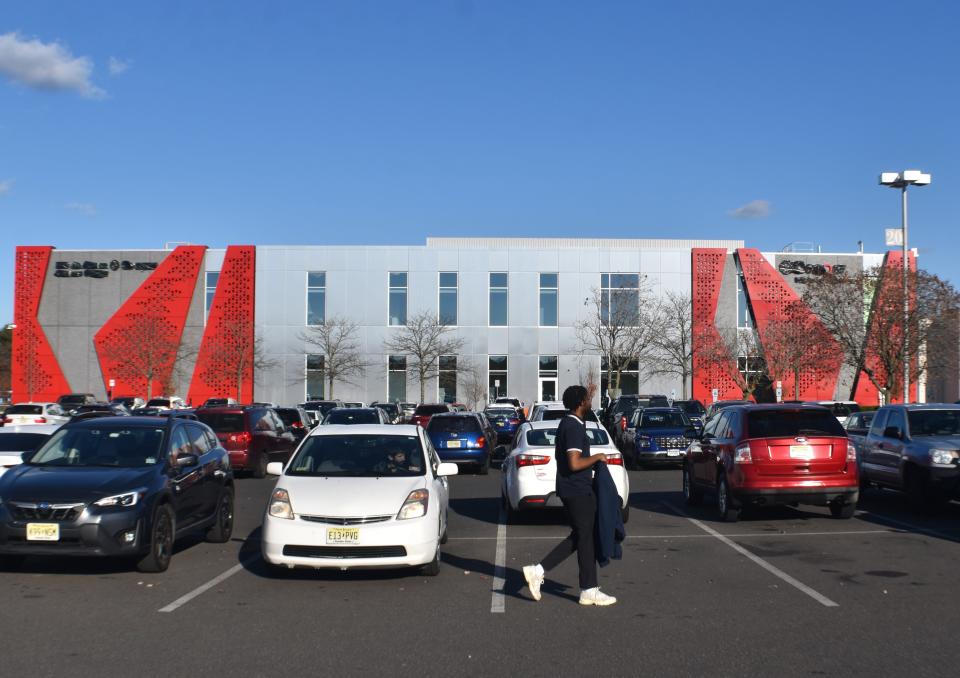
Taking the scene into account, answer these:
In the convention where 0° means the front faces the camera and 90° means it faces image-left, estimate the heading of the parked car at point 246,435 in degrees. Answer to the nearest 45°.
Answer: approximately 225°

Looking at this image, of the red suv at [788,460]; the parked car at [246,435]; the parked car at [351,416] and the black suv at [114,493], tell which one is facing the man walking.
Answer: the parked car at [351,416]

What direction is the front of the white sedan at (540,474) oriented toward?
away from the camera

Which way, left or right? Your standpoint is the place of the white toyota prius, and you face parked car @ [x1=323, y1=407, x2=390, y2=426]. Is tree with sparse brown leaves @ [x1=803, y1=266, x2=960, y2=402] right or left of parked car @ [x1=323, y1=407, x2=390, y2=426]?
right

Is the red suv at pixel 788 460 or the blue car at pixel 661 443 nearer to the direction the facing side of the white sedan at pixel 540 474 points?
the blue car

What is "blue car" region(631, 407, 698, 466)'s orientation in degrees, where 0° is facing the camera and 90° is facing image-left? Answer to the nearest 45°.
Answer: approximately 0°

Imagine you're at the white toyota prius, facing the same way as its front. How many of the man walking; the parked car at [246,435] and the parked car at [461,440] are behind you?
2
